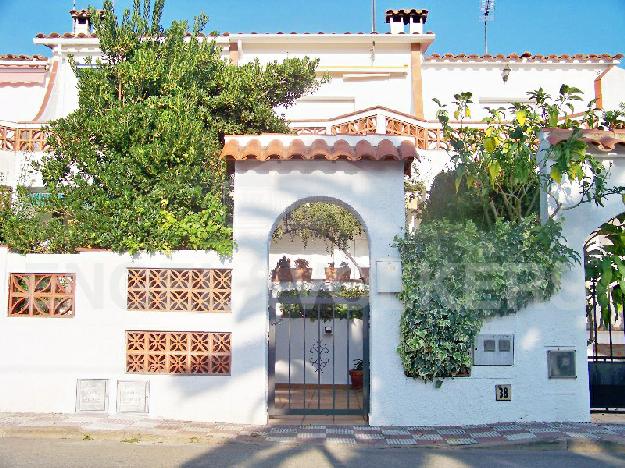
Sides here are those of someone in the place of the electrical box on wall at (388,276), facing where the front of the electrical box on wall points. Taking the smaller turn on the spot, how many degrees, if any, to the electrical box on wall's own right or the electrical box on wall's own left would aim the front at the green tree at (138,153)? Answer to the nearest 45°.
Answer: approximately 90° to the electrical box on wall's own right

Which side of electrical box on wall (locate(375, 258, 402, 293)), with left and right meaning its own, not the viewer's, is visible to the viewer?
front

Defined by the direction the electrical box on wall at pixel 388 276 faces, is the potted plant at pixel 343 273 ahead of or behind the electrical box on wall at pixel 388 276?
behind

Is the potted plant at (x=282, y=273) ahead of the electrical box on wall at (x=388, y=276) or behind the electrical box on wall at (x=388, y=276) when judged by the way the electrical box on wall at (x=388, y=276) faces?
behind

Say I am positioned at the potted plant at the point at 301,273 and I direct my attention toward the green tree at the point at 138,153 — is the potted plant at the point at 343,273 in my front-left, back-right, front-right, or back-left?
back-left

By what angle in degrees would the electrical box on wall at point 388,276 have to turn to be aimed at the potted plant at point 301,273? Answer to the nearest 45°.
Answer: approximately 180°

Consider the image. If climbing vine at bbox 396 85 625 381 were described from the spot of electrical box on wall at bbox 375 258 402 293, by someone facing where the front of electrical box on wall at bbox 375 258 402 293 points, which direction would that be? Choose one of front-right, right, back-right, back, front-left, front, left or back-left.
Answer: left

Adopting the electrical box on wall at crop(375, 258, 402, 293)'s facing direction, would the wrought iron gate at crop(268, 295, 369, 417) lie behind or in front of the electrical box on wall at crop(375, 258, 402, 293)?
behind

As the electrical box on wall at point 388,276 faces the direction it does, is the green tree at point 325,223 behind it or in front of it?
behind

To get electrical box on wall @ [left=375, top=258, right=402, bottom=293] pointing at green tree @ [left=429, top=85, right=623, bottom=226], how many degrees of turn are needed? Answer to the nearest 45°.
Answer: approximately 90° to its left
